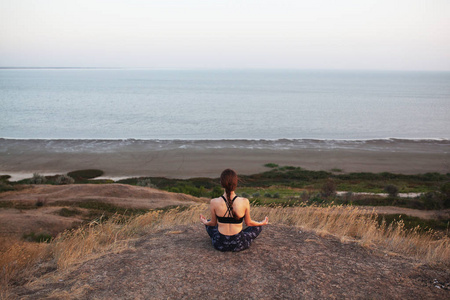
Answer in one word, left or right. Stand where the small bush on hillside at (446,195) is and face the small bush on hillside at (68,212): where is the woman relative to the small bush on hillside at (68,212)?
left

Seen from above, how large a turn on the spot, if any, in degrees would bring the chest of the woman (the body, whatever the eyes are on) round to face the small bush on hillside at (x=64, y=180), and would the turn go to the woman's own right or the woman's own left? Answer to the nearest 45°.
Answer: approximately 45° to the woman's own left

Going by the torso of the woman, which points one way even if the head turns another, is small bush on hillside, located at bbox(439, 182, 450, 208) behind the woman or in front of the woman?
in front

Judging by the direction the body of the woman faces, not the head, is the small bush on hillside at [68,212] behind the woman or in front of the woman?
in front

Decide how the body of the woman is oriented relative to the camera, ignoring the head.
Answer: away from the camera

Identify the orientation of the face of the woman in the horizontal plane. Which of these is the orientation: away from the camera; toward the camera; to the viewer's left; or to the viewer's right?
away from the camera

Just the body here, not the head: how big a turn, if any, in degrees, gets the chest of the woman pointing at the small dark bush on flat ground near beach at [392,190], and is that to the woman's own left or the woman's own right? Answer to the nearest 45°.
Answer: approximately 45° to the woman's own right
